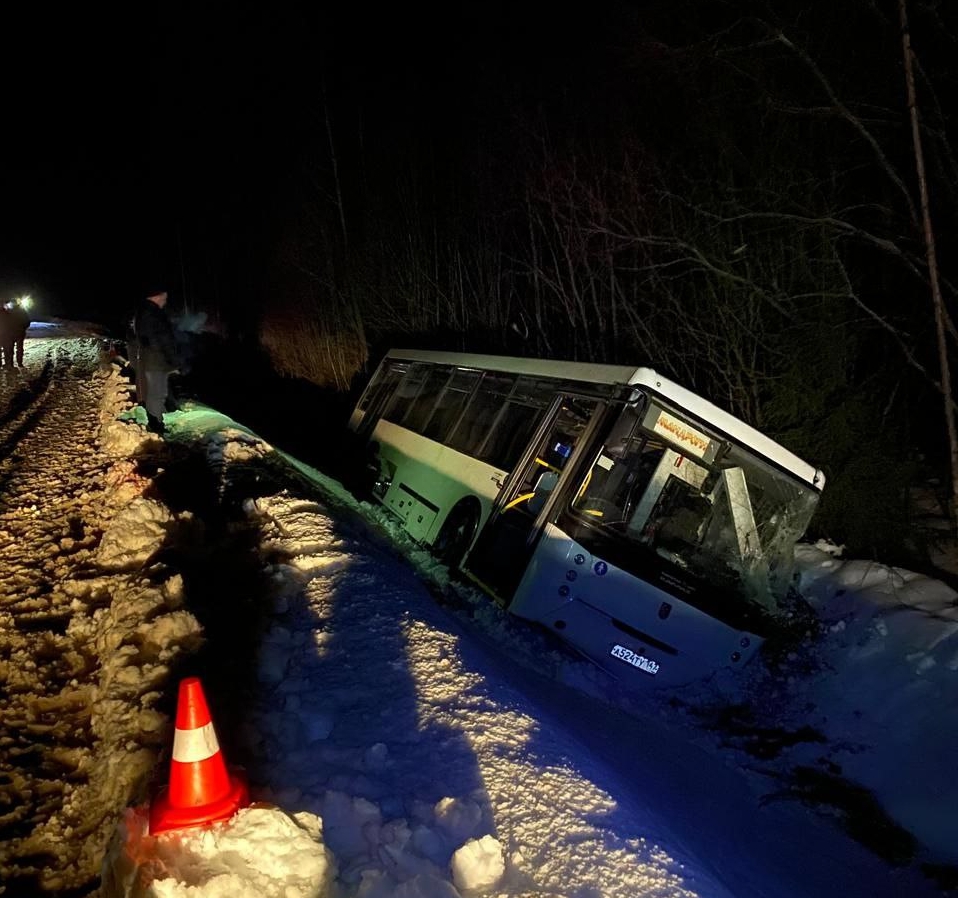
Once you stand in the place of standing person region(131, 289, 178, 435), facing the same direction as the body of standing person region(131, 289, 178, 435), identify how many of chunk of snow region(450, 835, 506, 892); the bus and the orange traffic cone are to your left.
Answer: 0

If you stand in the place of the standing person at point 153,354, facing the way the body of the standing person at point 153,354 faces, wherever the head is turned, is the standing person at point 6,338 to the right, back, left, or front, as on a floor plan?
left

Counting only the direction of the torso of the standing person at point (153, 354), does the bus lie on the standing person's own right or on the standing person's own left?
on the standing person's own right

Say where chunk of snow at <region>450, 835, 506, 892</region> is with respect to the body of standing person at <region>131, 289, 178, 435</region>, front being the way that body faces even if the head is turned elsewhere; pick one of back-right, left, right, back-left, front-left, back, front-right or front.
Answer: right

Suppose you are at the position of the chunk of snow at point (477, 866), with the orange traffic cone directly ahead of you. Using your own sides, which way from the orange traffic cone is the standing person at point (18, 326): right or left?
right

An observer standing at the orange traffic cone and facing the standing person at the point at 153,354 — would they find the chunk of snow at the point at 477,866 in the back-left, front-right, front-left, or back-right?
back-right

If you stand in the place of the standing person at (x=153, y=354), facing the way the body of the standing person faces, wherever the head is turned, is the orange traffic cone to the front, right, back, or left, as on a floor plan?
right

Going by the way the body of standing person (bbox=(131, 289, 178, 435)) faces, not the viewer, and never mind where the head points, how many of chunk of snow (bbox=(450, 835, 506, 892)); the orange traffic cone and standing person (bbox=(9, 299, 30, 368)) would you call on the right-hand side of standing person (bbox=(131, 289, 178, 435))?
2

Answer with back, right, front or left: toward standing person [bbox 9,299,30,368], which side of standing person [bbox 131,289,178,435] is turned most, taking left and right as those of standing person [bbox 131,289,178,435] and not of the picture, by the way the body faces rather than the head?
left

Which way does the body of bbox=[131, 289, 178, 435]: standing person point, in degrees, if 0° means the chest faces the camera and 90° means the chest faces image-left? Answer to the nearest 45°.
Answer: approximately 270°

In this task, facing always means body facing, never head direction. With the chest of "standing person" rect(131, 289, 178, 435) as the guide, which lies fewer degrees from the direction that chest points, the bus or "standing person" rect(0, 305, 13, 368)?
the bus

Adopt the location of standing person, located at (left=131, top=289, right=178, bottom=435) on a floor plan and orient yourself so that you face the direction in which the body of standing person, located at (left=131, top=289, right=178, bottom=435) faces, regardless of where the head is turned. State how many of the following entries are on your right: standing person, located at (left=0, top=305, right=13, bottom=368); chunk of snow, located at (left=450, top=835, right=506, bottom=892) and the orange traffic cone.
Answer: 2
